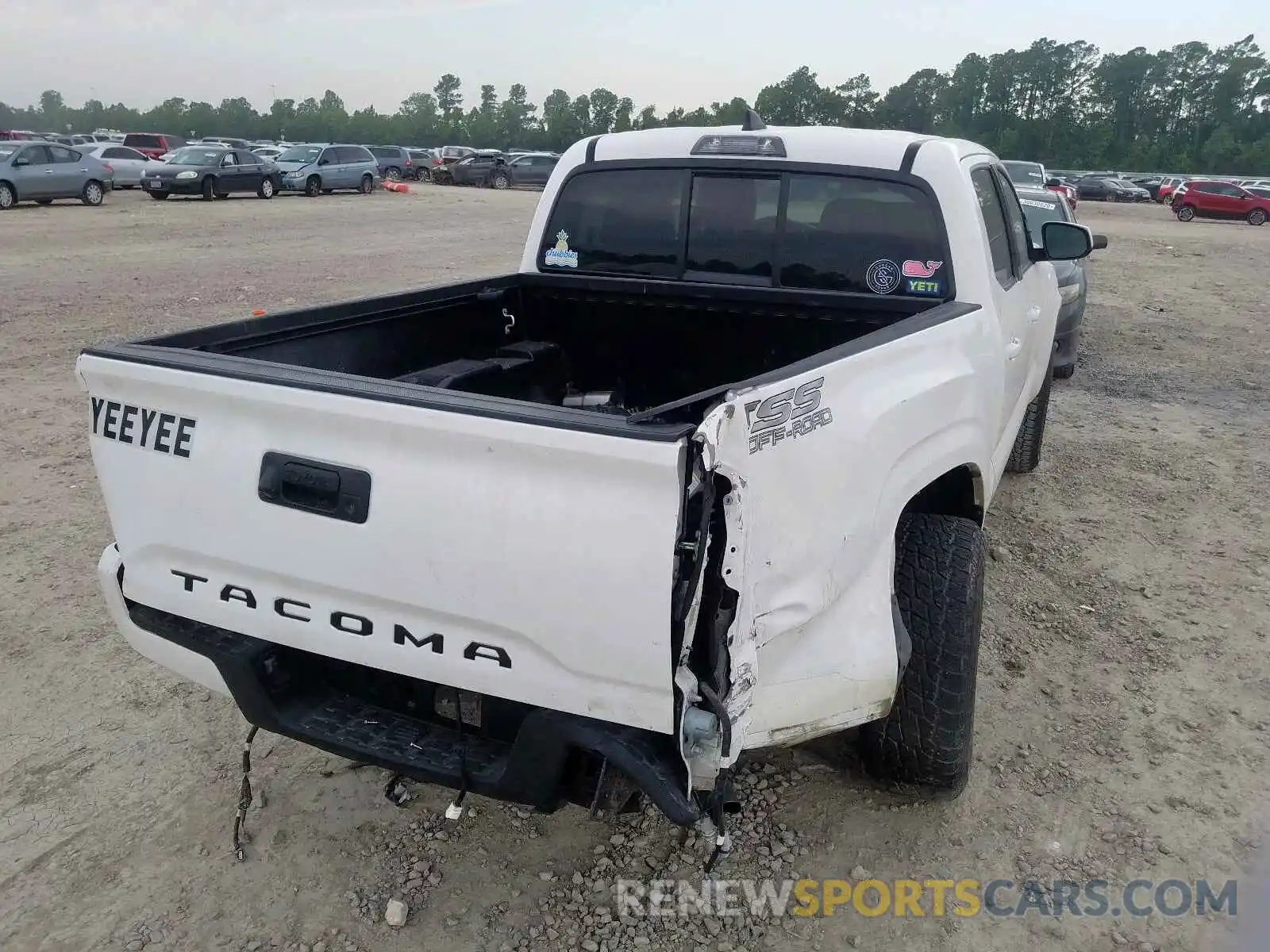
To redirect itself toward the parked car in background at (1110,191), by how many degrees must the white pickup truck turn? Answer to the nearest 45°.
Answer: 0° — it already faces it

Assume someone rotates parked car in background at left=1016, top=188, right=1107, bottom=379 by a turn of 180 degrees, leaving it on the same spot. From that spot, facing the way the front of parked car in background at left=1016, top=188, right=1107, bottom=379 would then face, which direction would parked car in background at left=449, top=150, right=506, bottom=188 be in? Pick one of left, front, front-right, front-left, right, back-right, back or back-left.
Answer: front-left

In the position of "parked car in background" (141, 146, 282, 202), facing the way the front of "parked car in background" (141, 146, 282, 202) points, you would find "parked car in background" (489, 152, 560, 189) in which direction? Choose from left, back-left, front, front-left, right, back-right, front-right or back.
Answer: back

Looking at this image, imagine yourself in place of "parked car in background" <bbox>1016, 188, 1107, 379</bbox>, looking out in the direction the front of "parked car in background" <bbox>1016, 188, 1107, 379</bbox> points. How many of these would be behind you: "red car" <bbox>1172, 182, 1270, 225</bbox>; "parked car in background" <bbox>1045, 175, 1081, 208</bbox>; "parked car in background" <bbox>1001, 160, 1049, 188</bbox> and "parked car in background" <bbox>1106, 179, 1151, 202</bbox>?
4

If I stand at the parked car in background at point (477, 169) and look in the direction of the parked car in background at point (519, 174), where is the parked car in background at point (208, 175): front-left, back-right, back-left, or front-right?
back-right

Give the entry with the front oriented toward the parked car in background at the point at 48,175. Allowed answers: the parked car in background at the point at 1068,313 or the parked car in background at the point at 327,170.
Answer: the parked car in background at the point at 327,170

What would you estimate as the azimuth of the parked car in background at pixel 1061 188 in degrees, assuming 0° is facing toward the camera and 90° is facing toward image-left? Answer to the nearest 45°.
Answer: approximately 315°

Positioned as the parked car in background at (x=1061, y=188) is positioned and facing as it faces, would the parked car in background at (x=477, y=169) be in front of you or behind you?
behind

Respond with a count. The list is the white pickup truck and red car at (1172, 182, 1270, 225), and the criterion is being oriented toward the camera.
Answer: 0

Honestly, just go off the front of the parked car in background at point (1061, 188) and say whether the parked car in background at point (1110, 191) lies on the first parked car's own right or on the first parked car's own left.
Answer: on the first parked car's own left
